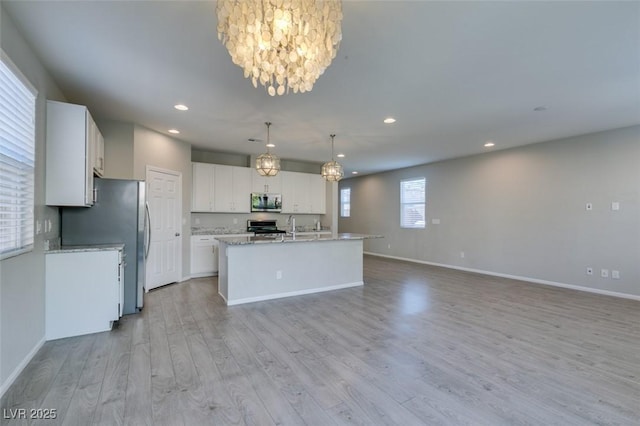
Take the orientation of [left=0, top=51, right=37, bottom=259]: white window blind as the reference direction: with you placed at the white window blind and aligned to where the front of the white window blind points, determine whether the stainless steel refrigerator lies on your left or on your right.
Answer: on your left

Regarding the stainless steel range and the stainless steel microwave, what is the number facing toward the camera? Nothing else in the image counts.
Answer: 2

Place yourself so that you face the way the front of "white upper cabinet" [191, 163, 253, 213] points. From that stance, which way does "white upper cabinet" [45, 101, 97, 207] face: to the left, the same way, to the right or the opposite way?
to the left

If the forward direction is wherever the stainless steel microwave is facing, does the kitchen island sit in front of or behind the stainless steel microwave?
in front

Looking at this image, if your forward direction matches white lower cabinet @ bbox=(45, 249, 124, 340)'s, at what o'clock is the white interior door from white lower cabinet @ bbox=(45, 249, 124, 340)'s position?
The white interior door is roughly at 10 o'clock from the white lower cabinet.

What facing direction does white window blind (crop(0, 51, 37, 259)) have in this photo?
to the viewer's right

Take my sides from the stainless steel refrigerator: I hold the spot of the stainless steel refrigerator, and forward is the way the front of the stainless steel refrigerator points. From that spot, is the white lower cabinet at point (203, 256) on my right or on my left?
on my left

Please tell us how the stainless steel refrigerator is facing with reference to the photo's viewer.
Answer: facing to the right of the viewer

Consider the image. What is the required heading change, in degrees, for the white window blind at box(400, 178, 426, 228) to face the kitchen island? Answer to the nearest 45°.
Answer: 0° — it already faces it

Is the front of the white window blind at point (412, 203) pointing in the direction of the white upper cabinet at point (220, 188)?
yes

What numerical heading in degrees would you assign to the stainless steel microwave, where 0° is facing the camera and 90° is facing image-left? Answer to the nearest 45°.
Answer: approximately 0°

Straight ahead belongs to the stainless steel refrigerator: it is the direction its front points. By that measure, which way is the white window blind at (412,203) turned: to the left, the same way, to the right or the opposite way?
the opposite way

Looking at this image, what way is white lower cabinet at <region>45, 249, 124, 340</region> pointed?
to the viewer's right
